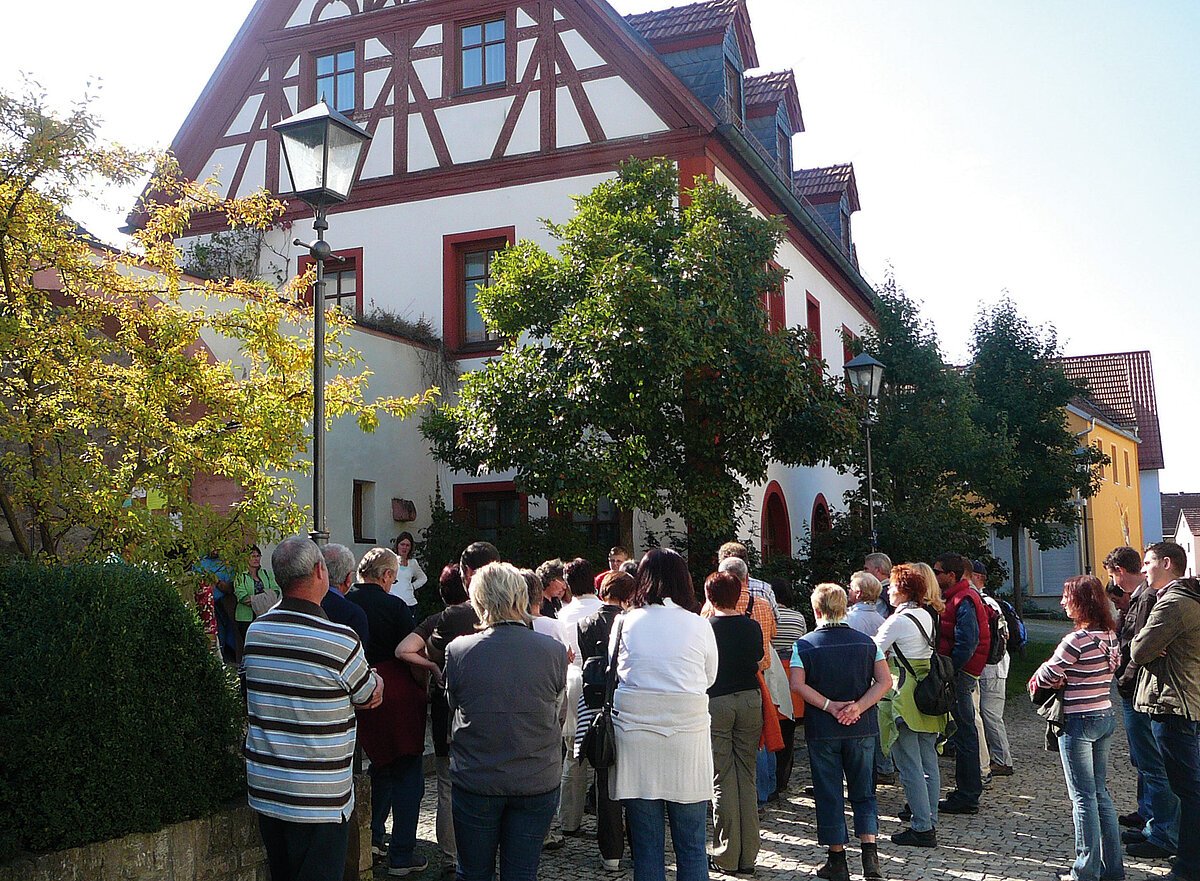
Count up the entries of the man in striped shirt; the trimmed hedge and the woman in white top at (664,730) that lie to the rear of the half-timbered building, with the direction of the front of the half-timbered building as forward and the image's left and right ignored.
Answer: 0

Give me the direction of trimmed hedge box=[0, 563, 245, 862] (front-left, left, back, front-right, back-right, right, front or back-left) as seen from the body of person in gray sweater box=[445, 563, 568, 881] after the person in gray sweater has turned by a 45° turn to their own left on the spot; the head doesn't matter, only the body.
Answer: front-left

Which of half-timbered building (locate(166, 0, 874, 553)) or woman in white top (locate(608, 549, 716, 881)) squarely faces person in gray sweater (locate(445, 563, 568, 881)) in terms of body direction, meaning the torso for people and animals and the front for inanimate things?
the half-timbered building

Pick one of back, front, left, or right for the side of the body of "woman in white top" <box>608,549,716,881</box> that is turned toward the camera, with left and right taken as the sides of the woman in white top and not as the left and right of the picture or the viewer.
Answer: back

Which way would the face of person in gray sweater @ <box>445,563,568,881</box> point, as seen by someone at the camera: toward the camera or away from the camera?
away from the camera

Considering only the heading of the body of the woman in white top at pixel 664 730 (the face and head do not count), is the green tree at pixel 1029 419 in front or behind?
in front

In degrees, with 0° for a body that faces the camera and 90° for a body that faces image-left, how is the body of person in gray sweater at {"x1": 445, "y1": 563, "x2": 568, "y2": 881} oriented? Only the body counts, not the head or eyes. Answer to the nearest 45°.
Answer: approximately 180°

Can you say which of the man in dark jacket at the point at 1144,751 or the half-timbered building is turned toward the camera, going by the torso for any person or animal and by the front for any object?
the half-timbered building

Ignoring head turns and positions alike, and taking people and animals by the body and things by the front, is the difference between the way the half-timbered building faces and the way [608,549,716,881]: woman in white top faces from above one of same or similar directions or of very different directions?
very different directions

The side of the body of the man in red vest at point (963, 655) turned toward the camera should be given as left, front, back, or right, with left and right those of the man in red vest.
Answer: left

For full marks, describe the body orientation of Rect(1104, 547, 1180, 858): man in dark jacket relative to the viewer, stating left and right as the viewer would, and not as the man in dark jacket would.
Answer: facing to the left of the viewer

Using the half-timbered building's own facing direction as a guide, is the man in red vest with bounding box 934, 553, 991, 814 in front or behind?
in front

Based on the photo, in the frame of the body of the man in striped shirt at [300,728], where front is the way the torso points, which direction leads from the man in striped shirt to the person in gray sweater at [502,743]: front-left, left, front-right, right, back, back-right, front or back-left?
front-right

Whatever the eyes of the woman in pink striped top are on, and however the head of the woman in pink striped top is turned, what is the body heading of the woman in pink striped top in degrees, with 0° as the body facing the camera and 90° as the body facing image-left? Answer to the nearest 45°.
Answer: approximately 135°
